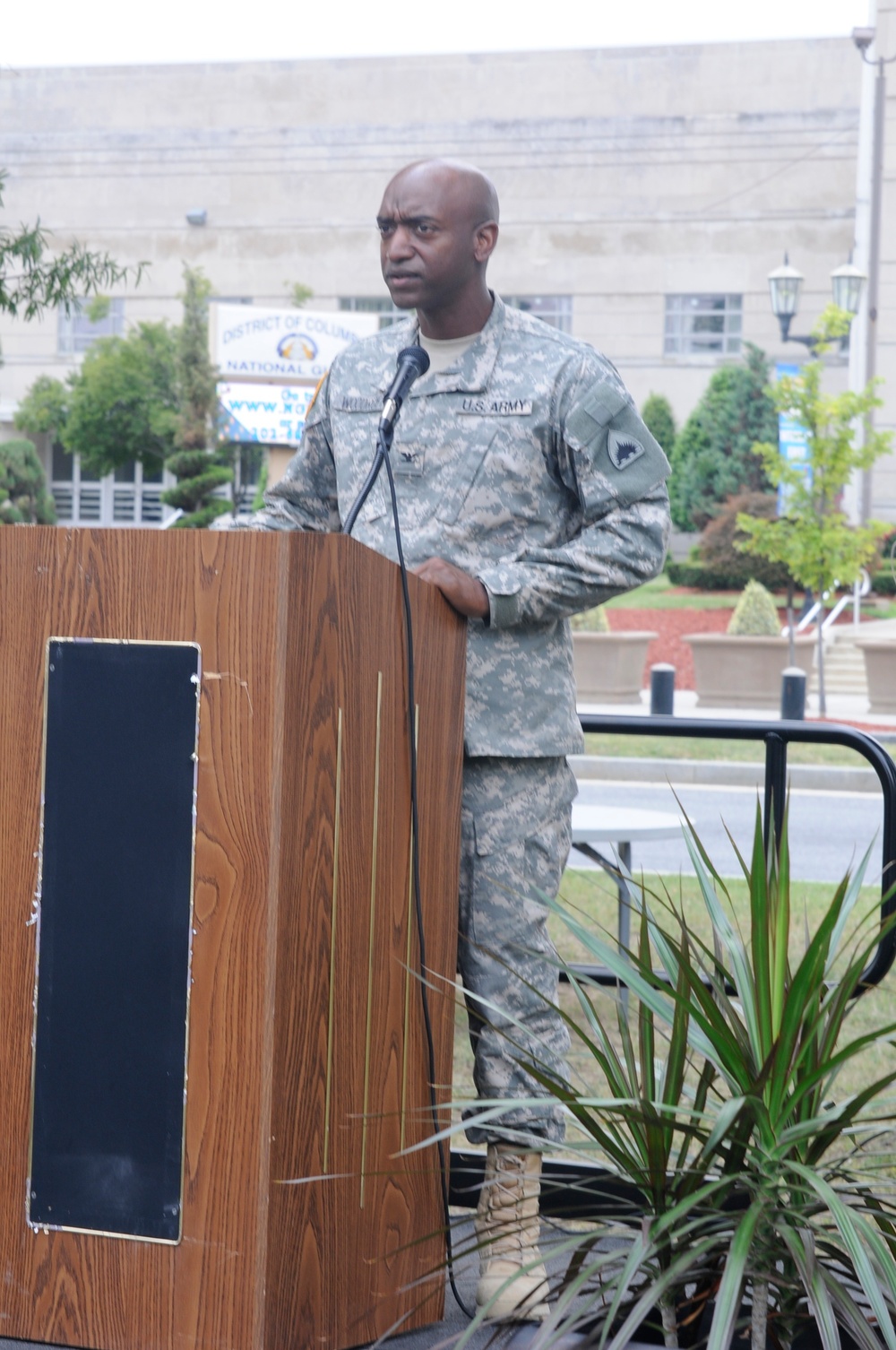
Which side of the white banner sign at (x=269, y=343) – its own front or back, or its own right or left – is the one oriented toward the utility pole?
left

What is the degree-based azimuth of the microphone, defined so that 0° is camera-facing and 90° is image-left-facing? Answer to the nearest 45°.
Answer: approximately 225°

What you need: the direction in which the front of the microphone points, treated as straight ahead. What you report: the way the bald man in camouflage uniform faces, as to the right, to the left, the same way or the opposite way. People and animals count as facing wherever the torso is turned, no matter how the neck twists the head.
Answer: the opposite way

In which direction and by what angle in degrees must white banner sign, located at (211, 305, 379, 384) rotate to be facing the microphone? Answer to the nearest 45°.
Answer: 0° — it already faces it

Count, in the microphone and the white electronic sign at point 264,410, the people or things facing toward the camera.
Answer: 1

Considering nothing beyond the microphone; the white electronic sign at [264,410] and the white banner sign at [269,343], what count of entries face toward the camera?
2

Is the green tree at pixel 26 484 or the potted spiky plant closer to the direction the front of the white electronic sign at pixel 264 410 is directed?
the potted spiky plant
